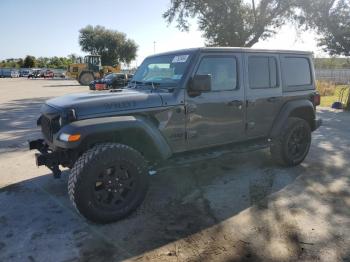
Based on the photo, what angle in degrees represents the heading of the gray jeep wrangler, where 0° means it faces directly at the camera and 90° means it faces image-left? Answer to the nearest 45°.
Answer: approximately 45°

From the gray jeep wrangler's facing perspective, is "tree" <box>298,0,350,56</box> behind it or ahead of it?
behind

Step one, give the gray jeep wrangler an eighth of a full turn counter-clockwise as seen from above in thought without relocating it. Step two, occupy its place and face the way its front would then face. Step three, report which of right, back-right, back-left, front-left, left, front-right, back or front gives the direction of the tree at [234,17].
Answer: back
